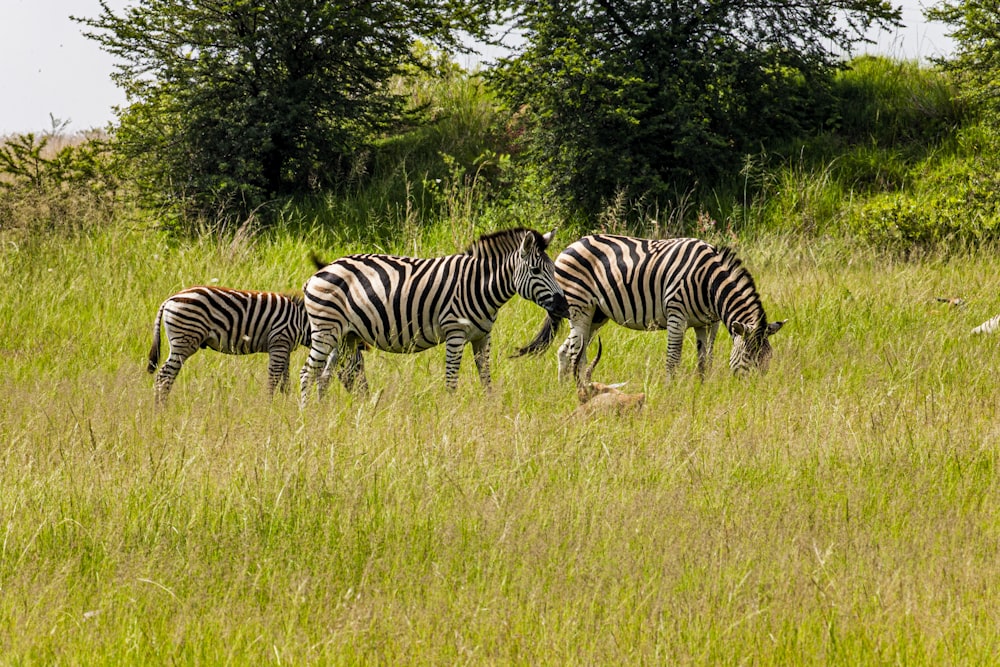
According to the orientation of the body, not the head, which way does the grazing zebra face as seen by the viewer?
to the viewer's right

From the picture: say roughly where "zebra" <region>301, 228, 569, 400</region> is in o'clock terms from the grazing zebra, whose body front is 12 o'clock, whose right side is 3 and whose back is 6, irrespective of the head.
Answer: The zebra is roughly at 5 o'clock from the grazing zebra.

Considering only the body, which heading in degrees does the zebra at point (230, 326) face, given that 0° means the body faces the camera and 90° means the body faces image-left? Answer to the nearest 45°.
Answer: approximately 270°

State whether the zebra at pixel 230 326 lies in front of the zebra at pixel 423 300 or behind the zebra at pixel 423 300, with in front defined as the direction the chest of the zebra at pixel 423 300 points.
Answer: behind

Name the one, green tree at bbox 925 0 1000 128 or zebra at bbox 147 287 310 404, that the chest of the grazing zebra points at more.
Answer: the green tree

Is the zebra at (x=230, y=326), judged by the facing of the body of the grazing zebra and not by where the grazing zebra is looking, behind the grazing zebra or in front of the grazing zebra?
behind

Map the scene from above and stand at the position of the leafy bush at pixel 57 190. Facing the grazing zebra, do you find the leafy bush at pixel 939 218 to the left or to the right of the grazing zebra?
left

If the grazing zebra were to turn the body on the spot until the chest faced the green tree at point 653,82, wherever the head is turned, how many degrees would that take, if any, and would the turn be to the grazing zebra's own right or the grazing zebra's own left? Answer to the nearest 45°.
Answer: approximately 90° to the grazing zebra's own left

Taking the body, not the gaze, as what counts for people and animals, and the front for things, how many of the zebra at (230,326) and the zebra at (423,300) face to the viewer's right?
2

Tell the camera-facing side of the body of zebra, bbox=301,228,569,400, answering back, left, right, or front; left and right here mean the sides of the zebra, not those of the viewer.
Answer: right
